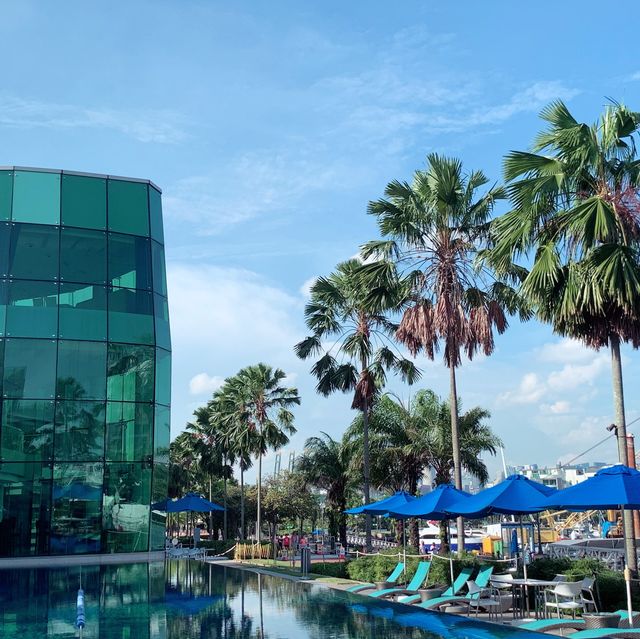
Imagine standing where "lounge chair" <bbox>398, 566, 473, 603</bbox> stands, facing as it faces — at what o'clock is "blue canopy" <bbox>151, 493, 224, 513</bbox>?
The blue canopy is roughly at 2 o'clock from the lounge chair.

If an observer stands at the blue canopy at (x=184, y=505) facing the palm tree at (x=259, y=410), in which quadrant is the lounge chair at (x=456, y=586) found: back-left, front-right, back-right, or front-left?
back-right

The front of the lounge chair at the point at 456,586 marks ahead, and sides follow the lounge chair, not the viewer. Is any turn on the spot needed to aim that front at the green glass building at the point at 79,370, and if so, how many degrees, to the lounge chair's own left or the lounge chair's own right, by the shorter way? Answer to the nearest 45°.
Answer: approximately 45° to the lounge chair's own right

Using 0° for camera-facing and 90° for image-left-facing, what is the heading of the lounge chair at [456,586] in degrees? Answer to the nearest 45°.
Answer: approximately 90°

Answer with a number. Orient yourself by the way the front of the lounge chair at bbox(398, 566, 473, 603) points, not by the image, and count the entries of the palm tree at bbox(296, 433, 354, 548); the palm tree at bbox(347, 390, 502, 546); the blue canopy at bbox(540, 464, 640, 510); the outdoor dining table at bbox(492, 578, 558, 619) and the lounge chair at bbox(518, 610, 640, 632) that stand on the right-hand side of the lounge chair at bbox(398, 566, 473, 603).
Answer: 2

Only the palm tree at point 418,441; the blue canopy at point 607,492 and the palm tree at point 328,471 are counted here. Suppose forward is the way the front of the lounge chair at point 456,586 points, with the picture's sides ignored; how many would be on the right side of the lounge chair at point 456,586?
2

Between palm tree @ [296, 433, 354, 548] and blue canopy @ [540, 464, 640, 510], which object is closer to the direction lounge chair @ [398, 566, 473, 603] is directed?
the palm tree

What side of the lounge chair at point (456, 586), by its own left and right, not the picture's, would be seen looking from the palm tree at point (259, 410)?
right

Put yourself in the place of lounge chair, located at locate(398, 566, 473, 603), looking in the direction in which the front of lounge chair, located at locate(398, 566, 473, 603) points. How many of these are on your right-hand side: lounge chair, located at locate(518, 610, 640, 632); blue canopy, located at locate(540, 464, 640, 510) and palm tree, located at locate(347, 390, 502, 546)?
1

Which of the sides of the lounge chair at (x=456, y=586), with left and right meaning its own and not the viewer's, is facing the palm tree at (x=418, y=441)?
right
